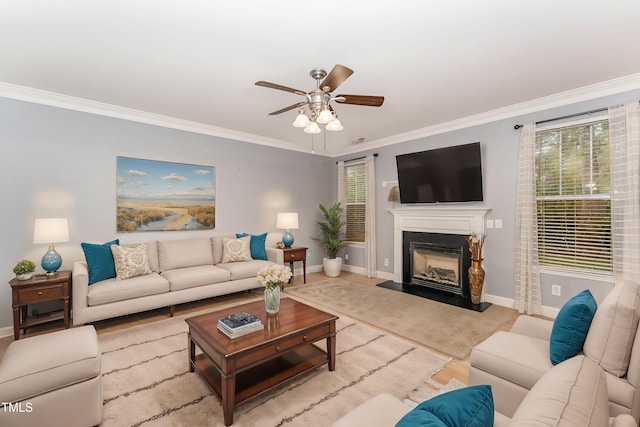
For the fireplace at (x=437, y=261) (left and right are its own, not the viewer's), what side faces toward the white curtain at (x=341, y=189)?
right

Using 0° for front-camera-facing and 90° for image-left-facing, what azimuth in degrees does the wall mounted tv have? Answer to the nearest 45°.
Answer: approximately 45°

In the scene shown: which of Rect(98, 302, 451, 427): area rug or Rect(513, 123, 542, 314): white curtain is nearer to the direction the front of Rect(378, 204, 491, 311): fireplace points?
the area rug

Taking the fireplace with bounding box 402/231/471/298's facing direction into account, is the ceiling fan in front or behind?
in front

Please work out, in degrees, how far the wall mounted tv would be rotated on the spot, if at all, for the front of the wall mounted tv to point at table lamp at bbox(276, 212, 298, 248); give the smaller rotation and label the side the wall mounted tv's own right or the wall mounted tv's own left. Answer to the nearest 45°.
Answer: approximately 45° to the wall mounted tv's own right

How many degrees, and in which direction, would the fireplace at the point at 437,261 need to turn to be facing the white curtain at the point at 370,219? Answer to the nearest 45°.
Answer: approximately 45° to its right

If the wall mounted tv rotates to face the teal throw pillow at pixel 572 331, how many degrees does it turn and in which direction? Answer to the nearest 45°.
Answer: approximately 45° to its left

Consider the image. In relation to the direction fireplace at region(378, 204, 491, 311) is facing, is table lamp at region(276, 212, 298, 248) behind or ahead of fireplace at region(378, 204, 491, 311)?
ahead

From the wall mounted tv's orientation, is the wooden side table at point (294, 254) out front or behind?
out front

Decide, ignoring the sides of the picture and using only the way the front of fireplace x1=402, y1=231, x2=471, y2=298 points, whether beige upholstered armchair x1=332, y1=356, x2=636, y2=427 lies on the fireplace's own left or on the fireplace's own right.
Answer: on the fireplace's own left

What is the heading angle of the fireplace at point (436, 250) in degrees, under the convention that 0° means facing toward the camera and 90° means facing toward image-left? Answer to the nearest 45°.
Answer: approximately 45°

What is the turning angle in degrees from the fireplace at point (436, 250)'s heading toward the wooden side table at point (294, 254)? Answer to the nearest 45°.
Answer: approximately 45° to its right
